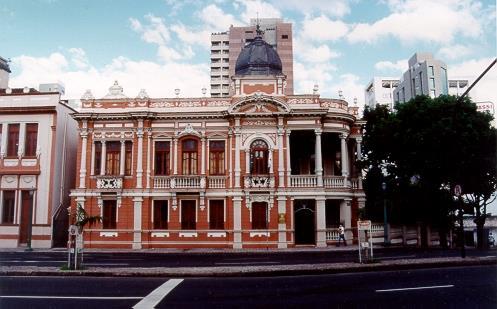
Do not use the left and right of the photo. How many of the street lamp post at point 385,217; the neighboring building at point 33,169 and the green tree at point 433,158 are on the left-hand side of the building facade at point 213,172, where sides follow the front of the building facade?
2

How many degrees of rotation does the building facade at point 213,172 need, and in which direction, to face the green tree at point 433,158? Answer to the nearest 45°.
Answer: approximately 90° to its left

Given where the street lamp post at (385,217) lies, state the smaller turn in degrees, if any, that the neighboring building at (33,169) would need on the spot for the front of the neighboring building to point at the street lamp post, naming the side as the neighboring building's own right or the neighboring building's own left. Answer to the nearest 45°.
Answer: approximately 45° to the neighboring building's own left

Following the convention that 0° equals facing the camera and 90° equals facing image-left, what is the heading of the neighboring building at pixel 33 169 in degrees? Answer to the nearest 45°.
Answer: approximately 0°

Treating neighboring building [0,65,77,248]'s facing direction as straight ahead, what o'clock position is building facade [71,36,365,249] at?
The building facade is roughly at 10 o'clock from the neighboring building.

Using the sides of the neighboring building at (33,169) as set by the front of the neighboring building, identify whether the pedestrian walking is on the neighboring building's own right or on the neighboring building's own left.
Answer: on the neighboring building's own left

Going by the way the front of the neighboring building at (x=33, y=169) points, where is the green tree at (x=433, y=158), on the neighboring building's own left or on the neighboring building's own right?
on the neighboring building's own left

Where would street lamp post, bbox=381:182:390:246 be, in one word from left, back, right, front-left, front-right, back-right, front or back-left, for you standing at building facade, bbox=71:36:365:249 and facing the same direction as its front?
left

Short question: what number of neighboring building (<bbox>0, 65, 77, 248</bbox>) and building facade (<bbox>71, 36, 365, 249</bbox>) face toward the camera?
2
